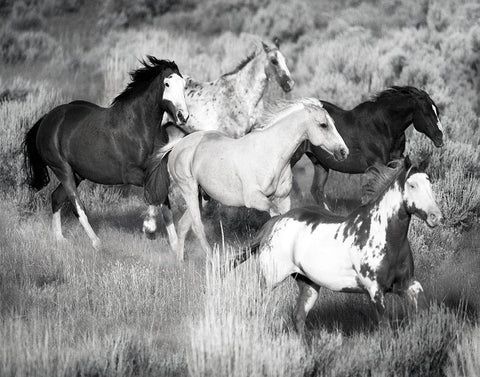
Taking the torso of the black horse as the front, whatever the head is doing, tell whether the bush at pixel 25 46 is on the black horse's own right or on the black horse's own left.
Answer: on the black horse's own left

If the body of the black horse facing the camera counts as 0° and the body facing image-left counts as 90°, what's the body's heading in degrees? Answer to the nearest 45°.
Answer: approximately 270°

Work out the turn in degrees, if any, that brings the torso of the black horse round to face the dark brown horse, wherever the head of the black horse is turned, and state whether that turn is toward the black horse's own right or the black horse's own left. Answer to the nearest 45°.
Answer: approximately 135° to the black horse's own right

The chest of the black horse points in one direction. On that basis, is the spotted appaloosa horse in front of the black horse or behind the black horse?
behind

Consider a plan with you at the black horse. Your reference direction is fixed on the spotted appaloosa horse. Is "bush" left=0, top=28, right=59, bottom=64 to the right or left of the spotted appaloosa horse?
right
